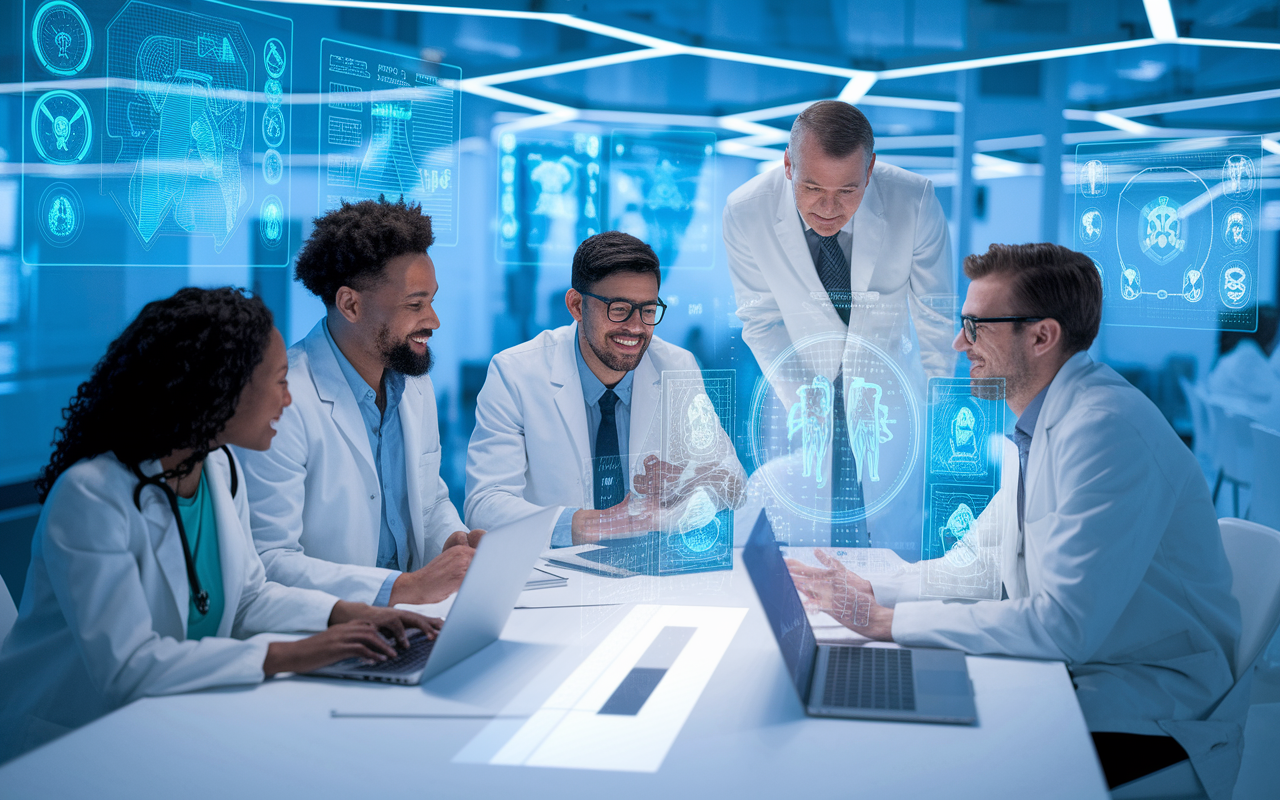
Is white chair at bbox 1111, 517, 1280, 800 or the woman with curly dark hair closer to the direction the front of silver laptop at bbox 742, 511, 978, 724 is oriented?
the white chair

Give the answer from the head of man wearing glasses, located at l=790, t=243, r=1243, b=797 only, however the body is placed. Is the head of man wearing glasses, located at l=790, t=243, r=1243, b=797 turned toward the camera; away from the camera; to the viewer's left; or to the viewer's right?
to the viewer's left

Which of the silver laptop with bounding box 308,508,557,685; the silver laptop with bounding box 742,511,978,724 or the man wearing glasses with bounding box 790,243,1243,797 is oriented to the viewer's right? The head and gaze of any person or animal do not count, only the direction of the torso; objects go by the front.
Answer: the silver laptop with bounding box 742,511,978,724

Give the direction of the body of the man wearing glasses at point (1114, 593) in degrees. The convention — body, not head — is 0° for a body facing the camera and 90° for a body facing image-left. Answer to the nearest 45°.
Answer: approximately 90°

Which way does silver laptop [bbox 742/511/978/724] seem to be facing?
to the viewer's right

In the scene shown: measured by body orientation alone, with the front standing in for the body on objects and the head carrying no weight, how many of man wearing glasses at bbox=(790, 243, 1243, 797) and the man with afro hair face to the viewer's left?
1

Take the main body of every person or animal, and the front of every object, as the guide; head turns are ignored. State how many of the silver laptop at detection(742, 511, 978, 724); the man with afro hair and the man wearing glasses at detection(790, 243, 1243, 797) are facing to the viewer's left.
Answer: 1

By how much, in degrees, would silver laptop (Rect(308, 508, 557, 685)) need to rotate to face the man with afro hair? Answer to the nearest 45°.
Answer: approximately 45° to its right

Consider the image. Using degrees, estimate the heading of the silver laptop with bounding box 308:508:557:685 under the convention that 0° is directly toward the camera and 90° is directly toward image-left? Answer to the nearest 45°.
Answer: approximately 135°

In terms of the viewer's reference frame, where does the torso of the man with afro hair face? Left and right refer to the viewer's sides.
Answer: facing the viewer and to the right of the viewer

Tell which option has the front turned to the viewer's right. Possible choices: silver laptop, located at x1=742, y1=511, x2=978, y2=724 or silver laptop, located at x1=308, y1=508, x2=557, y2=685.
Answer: silver laptop, located at x1=742, y1=511, x2=978, y2=724

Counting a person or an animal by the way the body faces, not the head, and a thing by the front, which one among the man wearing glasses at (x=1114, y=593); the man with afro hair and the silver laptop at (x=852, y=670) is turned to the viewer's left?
the man wearing glasses
